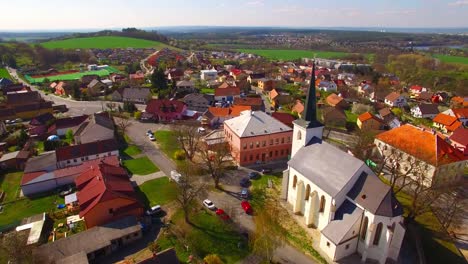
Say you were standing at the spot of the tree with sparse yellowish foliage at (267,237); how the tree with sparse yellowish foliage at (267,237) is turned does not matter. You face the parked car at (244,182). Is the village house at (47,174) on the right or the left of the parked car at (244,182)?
left

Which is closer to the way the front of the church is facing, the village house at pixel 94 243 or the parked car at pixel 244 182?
the parked car

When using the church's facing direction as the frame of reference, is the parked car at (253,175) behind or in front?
in front

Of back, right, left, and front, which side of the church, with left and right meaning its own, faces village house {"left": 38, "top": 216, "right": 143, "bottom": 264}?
left

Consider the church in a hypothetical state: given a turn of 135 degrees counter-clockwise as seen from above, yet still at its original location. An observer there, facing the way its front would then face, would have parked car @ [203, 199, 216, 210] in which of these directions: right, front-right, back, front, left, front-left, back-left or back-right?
right

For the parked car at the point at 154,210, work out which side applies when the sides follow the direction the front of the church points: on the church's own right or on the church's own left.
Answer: on the church's own left

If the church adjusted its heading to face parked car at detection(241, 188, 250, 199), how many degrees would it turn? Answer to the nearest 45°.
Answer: approximately 45° to its left

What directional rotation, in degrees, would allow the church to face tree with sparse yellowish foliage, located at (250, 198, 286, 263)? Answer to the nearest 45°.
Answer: approximately 90° to its left

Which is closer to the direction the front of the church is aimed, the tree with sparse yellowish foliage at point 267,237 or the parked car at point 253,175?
the parked car

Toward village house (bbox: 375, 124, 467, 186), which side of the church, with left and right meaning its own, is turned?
right

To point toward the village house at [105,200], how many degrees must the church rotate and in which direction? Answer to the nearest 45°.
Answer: approximately 45° to its left

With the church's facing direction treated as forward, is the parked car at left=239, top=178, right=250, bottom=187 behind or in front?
in front

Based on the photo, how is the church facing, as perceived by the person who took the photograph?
facing away from the viewer and to the left of the viewer
